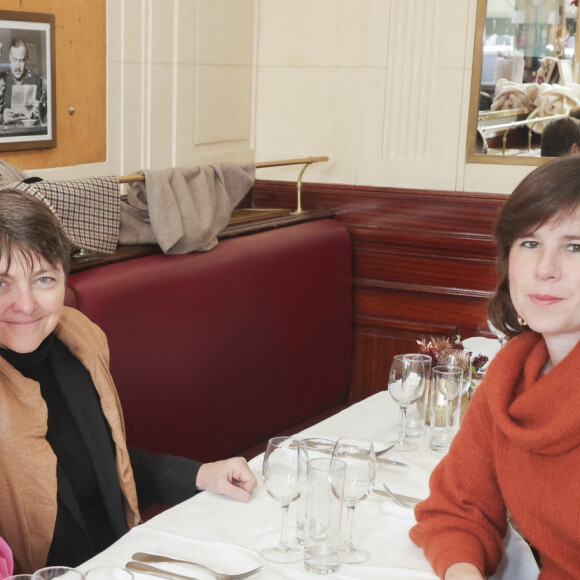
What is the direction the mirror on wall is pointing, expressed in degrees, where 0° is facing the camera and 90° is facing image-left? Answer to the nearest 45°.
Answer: approximately 0°

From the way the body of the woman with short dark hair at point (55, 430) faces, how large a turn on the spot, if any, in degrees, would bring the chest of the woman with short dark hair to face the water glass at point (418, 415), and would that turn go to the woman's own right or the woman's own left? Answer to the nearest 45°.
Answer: approximately 45° to the woman's own left

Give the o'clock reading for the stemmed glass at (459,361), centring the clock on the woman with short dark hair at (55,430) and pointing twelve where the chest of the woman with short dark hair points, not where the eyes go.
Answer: The stemmed glass is roughly at 10 o'clock from the woman with short dark hair.

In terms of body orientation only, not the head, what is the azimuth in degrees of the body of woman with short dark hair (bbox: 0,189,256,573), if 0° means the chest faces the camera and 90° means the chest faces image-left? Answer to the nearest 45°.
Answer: approximately 315°

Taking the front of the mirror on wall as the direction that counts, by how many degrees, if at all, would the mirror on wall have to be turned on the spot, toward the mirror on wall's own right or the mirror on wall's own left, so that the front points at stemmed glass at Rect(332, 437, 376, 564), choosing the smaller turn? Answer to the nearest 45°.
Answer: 0° — it already faces it
